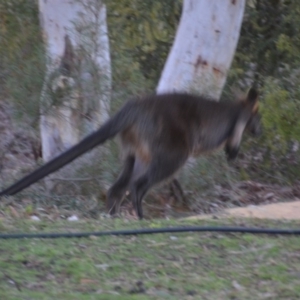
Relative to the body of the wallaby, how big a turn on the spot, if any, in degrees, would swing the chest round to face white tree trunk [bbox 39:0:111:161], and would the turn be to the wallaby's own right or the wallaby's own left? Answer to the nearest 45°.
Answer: approximately 135° to the wallaby's own left

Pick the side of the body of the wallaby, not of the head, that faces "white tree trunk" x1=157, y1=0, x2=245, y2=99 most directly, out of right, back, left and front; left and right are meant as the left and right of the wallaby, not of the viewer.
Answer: left

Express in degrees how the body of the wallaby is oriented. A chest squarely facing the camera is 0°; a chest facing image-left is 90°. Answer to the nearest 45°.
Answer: approximately 270°

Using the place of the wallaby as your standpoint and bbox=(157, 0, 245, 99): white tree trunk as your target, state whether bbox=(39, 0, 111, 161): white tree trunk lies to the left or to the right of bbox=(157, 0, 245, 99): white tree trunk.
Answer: left
